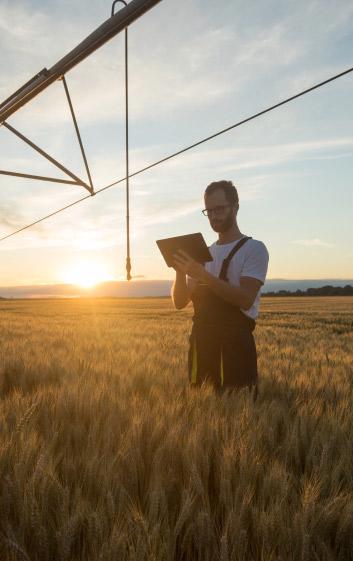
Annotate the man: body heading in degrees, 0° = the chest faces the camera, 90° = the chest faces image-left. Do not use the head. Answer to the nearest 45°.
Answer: approximately 45°
